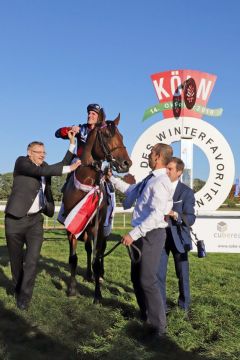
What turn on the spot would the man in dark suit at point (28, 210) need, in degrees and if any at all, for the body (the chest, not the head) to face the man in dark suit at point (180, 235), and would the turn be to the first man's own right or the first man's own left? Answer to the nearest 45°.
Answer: approximately 45° to the first man's own left

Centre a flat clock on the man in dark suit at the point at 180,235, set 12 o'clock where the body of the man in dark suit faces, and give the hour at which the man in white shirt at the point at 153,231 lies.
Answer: The man in white shirt is roughly at 11 o'clock from the man in dark suit.

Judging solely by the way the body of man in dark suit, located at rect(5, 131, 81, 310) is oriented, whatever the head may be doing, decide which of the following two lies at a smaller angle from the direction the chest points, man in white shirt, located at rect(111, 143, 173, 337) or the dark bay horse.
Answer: the man in white shirt

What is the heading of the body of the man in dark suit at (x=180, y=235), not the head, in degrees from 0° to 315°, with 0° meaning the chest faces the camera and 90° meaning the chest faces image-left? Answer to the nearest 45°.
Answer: approximately 45°

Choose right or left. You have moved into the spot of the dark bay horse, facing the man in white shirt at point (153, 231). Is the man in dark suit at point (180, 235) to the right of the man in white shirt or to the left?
left

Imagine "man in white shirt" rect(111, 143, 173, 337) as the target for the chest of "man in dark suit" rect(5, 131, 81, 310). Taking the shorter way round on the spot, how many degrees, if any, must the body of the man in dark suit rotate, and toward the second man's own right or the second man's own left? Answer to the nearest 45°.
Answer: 0° — they already face them

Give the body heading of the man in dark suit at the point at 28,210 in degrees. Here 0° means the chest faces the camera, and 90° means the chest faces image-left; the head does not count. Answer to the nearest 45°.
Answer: approximately 315°

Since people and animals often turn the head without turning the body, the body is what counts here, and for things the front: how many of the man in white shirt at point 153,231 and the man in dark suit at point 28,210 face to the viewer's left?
1

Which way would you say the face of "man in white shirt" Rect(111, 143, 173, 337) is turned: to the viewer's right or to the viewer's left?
to the viewer's left
